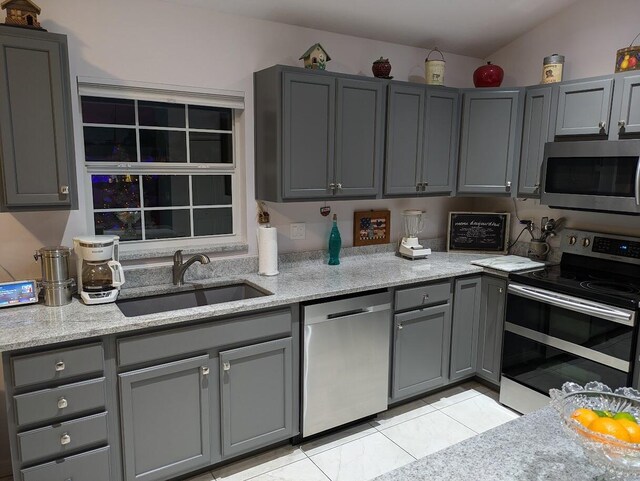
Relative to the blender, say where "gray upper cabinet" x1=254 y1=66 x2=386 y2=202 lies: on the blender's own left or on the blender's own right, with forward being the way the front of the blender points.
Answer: on the blender's own right

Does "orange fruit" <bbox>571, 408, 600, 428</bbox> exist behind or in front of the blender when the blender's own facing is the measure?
in front

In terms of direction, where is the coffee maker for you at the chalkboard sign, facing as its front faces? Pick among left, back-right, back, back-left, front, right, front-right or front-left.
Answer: front-right

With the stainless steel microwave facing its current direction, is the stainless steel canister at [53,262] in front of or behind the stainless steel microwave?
in front

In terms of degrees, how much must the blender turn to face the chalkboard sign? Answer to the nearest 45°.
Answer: approximately 90° to its left

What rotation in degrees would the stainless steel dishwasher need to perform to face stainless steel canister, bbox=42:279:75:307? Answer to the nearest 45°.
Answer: approximately 135° to its right

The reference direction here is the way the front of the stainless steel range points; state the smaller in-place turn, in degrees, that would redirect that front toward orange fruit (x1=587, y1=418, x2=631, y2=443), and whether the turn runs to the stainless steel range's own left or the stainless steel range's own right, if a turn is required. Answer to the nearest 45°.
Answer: approximately 45° to the stainless steel range's own left

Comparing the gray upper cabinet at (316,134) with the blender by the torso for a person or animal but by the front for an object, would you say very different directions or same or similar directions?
same or similar directions

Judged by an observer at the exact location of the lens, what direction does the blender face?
facing the viewer and to the right of the viewer

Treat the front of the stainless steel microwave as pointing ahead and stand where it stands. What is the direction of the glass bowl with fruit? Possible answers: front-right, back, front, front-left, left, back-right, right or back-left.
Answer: front-left

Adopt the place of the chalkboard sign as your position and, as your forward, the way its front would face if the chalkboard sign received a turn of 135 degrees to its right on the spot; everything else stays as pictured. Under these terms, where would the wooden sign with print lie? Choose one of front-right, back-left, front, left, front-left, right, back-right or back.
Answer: left

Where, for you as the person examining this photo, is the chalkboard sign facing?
facing the viewer

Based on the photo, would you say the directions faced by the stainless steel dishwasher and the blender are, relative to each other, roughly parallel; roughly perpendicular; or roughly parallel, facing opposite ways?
roughly parallel

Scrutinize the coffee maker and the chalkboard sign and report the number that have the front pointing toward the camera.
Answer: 2

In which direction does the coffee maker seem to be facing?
toward the camera
